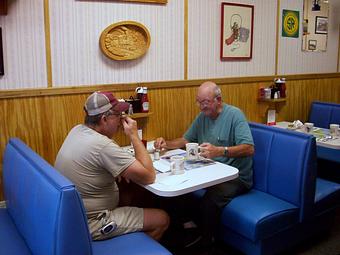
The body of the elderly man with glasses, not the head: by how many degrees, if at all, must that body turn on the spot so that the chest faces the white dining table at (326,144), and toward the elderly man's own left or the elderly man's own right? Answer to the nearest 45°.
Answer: approximately 180°

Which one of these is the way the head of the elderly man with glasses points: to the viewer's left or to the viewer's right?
to the viewer's left

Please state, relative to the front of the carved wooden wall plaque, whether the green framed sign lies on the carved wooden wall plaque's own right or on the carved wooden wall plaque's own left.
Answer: on the carved wooden wall plaque's own left

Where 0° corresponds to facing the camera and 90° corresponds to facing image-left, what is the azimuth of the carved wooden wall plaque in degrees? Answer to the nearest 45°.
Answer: approximately 0°

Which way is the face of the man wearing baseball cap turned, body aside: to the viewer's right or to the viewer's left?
to the viewer's right

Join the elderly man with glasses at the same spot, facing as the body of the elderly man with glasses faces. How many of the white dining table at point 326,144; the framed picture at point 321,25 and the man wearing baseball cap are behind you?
2

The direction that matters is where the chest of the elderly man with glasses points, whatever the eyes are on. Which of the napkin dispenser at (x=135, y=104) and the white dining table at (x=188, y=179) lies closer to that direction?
the white dining table

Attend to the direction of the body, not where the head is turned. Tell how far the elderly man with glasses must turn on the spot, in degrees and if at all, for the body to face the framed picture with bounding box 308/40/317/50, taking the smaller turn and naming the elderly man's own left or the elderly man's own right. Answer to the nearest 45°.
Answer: approximately 180°

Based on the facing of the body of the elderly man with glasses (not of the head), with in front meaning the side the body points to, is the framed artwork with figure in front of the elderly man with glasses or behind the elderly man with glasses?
behind

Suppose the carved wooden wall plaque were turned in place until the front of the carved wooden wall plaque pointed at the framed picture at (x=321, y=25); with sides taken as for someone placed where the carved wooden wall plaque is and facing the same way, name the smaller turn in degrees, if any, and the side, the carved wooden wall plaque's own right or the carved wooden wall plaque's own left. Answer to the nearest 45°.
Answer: approximately 135° to the carved wooden wall plaque's own left

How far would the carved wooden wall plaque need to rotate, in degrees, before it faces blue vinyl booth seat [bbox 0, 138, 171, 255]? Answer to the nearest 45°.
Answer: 0° — it already faces it
